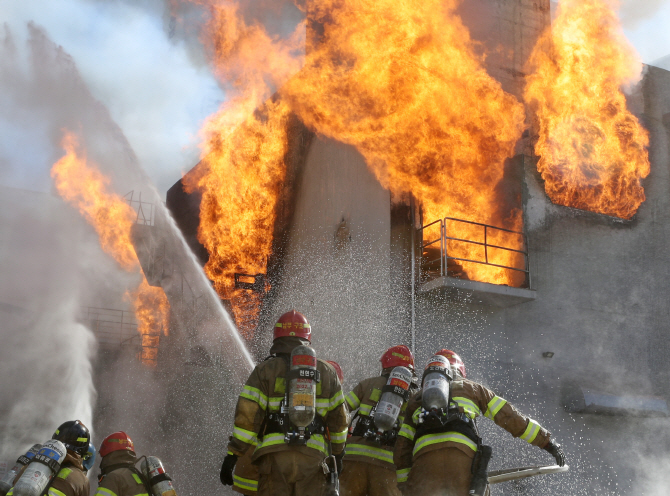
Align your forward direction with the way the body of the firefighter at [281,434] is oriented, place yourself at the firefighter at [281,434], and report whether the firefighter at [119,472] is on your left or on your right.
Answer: on your left

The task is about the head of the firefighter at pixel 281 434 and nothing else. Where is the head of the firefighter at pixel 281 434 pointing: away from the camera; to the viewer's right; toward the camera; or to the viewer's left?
away from the camera

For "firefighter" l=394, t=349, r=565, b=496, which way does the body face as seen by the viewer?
away from the camera

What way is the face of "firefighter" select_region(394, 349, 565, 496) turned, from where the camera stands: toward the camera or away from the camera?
away from the camera

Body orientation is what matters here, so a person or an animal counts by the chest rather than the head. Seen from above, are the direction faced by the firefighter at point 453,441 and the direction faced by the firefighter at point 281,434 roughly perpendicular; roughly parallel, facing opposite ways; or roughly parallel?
roughly parallel

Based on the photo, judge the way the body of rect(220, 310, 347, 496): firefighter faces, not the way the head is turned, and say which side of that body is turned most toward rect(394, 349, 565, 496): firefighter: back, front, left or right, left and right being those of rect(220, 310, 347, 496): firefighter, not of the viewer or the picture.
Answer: right

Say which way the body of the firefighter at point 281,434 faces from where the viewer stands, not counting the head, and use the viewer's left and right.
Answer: facing away from the viewer

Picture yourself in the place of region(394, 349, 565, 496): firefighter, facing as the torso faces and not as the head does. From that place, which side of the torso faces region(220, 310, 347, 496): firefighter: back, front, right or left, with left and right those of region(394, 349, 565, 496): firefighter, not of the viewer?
left

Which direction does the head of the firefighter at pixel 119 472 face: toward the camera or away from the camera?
away from the camera

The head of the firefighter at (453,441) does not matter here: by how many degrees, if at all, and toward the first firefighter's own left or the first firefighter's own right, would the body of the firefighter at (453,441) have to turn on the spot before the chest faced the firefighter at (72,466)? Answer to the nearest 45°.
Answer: approximately 90° to the first firefighter's own left

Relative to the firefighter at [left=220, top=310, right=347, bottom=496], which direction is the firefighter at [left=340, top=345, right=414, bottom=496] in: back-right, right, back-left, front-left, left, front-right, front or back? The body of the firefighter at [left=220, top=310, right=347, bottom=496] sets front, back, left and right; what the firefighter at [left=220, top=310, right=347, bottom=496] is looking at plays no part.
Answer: front-right

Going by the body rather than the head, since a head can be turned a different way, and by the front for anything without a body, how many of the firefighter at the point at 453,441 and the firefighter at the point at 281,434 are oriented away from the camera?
2

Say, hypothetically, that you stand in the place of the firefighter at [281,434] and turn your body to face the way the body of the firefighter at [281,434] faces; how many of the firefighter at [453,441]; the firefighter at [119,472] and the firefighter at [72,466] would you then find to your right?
1
